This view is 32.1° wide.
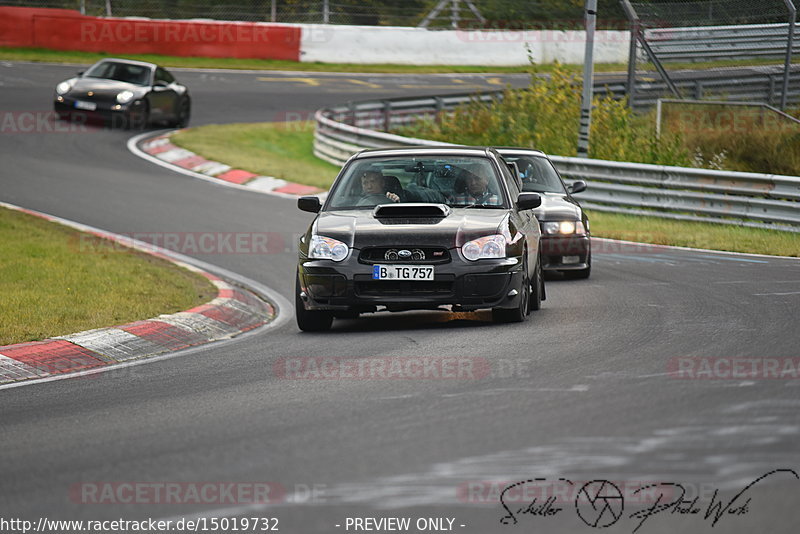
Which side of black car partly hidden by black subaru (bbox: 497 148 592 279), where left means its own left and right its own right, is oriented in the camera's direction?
front

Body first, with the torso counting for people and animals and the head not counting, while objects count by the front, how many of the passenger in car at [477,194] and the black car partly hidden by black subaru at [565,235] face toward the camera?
2

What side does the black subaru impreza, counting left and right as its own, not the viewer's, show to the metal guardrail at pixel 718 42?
back

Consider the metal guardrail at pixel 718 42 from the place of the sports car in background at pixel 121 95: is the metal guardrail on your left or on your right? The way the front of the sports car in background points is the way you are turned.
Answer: on your left

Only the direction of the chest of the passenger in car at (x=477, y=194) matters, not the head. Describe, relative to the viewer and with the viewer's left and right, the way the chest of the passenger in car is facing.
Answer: facing the viewer

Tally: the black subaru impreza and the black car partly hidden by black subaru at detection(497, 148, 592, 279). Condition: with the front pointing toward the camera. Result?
2

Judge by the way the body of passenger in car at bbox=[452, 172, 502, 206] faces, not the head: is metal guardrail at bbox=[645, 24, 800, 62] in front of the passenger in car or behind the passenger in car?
behind

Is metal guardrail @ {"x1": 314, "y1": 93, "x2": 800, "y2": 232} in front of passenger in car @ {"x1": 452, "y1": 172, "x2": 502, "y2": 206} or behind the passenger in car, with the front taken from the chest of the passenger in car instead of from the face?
behind
